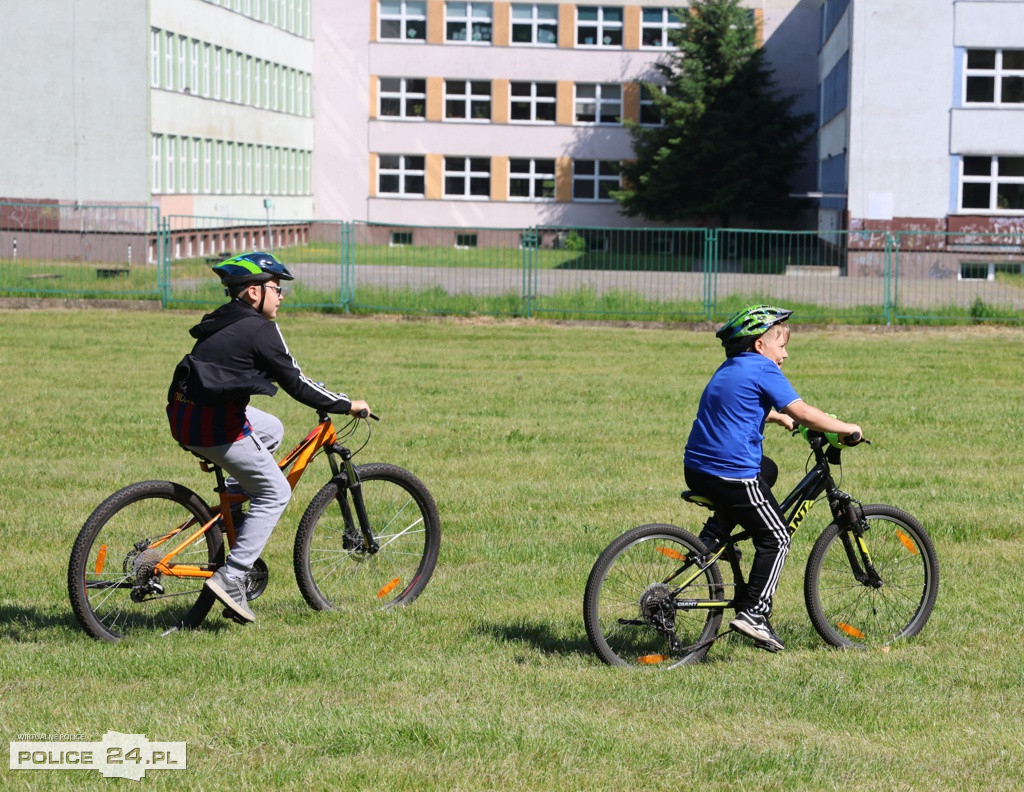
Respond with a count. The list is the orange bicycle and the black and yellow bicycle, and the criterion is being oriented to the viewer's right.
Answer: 2

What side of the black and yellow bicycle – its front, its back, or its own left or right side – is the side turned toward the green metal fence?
left

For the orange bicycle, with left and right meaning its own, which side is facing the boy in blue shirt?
front

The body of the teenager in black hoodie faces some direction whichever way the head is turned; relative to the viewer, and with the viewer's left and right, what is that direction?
facing to the right of the viewer

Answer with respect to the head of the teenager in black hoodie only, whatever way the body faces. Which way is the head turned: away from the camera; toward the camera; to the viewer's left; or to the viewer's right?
to the viewer's right

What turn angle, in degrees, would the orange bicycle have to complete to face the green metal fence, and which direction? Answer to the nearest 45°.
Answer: approximately 90° to its left

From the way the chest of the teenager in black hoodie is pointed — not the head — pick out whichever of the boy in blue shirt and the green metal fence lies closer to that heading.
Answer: the boy in blue shirt

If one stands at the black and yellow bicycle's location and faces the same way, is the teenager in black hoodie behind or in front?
behind

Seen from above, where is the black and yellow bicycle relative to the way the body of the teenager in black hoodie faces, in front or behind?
in front

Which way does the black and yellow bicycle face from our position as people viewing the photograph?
facing to the right of the viewer

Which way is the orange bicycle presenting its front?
to the viewer's right
